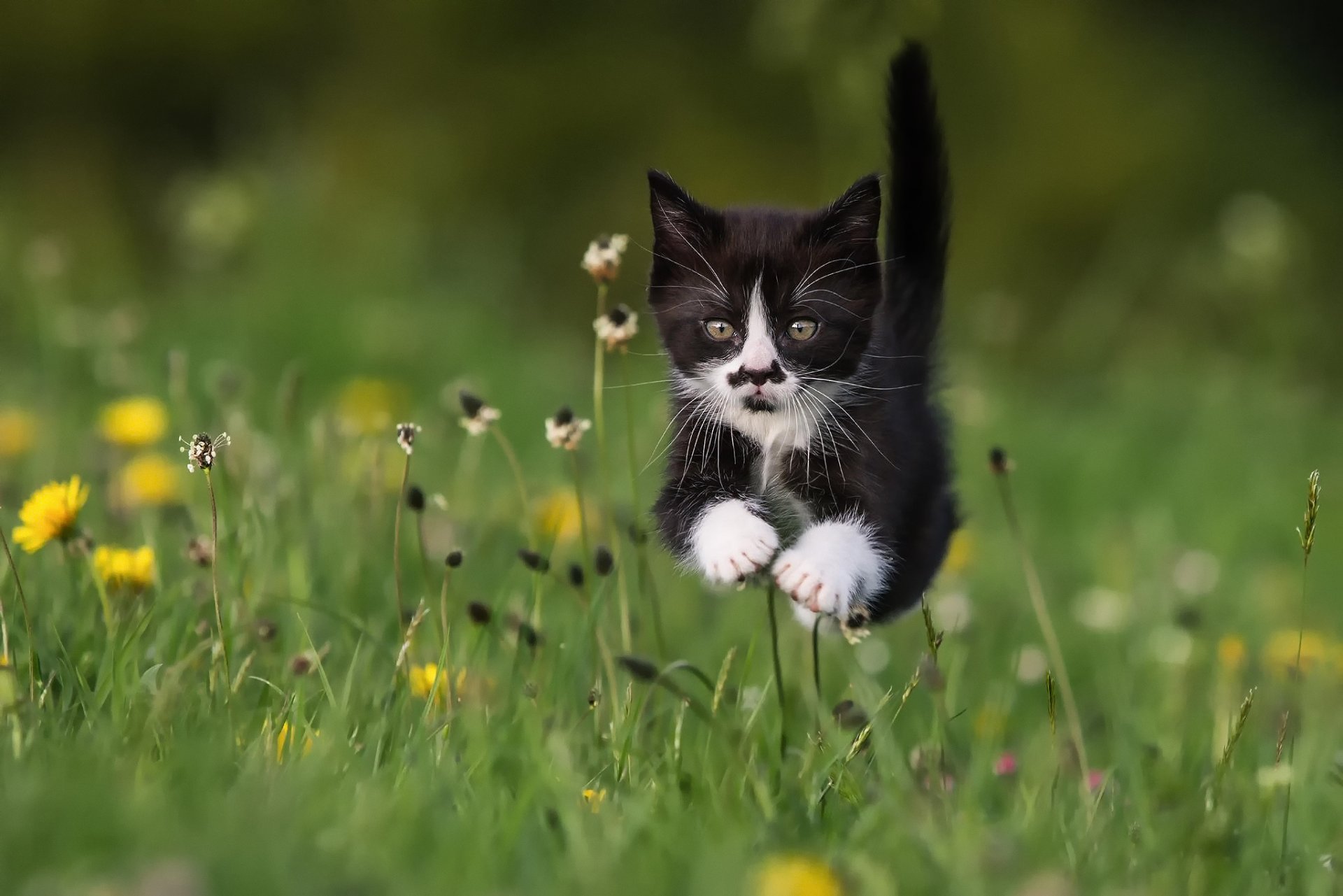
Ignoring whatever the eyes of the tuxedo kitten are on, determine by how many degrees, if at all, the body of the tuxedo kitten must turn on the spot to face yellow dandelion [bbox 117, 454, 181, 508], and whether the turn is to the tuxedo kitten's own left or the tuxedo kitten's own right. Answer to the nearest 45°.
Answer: approximately 135° to the tuxedo kitten's own right

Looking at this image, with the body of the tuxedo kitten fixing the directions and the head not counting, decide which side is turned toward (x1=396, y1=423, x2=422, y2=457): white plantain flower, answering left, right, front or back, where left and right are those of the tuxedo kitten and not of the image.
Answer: right

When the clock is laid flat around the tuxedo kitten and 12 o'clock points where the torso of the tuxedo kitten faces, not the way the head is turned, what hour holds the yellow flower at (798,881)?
The yellow flower is roughly at 12 o'clock from the tuxedo kitten.

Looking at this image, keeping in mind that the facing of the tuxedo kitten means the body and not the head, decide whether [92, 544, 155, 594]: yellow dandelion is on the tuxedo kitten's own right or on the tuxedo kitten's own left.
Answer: on the tuxedo kitten's own right

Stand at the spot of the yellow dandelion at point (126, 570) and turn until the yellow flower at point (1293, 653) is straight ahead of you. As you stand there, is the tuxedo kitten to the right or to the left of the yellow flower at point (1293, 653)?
right

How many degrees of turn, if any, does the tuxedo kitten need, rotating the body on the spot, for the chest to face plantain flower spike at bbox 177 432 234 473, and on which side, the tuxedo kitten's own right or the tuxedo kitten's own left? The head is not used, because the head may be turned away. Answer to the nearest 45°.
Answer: approximately 90° to the tuxedo kitten's own right

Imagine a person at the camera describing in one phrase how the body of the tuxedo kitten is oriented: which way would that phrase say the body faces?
toward the camera

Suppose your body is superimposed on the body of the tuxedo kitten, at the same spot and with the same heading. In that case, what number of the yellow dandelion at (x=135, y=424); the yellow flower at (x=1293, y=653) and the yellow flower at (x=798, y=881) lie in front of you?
1

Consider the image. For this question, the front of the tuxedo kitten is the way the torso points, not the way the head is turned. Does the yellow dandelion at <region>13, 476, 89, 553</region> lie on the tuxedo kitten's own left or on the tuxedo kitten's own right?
on the tuxedo kitten's own right

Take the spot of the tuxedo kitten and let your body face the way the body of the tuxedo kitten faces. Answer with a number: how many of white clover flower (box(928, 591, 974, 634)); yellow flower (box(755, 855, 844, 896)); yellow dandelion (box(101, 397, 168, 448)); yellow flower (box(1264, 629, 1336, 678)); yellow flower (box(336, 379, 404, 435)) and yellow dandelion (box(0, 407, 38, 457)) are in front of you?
1

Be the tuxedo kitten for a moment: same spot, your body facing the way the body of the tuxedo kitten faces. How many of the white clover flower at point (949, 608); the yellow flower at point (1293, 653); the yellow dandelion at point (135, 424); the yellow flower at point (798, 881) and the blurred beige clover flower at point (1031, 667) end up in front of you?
1
